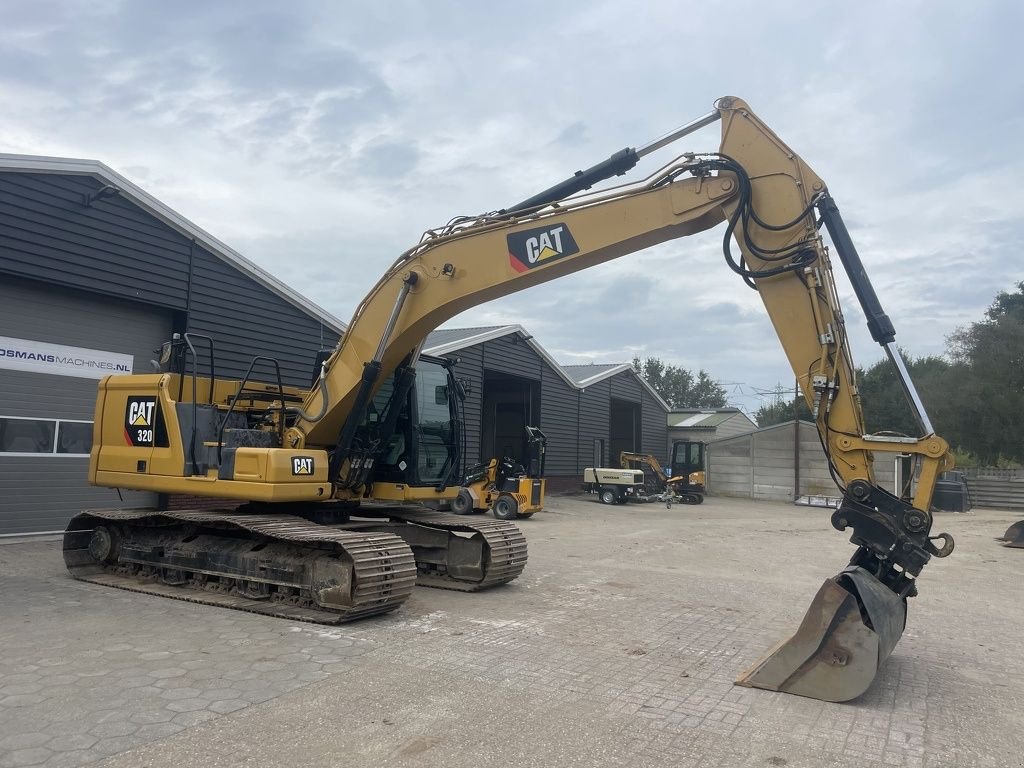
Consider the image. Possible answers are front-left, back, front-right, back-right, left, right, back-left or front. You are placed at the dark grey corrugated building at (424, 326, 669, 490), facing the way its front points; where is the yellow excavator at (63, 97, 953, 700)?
front-right

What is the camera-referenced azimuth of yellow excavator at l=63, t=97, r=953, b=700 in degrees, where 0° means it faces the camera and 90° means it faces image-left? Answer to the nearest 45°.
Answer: approximately 315°

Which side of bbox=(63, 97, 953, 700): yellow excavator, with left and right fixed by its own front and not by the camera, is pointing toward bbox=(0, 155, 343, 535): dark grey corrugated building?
back

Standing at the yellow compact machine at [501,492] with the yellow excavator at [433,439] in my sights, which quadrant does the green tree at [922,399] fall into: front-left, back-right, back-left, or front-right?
back-left

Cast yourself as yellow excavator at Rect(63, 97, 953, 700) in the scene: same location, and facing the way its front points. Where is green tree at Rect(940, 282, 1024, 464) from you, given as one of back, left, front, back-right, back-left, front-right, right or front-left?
left

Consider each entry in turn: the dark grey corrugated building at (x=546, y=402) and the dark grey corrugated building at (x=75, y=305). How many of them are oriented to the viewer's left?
0

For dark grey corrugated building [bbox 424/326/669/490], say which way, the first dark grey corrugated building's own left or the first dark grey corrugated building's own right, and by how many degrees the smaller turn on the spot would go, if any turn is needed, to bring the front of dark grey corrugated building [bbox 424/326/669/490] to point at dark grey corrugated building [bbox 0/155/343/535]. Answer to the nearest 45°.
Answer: approximately 45° to the first dark grey corrugated building's own right

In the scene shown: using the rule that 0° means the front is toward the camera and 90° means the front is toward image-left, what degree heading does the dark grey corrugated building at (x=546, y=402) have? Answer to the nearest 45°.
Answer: approximately 315°

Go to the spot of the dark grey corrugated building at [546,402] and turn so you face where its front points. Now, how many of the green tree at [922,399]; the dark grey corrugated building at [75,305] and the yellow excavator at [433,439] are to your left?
1

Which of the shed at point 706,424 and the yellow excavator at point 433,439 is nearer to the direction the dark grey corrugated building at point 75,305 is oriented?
the yellow excavator

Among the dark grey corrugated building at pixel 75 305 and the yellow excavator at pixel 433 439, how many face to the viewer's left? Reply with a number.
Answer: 0

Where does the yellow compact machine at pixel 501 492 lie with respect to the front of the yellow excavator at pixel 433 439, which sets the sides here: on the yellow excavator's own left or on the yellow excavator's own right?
on the yellow excavator's own left

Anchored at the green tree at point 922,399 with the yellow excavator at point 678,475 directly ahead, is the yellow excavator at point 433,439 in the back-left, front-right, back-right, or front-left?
front-left

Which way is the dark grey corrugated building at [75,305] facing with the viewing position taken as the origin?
facing the viewer and to the right of the viewer

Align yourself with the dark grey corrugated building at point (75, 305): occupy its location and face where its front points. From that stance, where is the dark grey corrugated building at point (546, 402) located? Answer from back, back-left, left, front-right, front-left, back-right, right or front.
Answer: left

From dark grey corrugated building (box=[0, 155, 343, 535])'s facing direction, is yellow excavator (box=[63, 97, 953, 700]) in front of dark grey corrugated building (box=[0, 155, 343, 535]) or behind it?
in front

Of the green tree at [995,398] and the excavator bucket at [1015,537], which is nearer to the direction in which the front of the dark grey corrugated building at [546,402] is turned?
the excavator bucket
